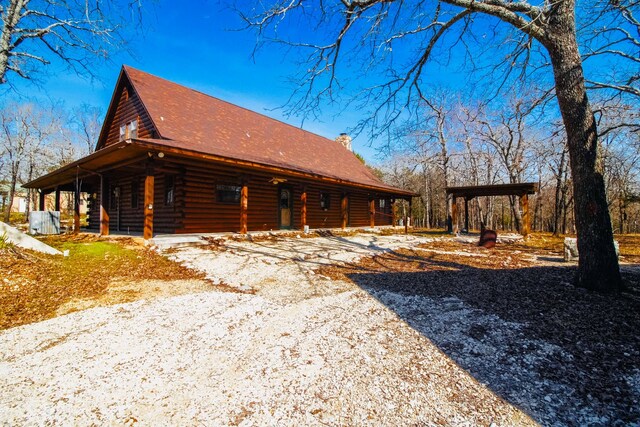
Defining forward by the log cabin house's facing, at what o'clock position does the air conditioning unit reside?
The air conditioning unit is roughly at 3 o'clock from the log cabin house.

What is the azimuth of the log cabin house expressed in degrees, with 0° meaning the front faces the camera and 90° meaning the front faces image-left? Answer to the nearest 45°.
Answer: approximately 315°

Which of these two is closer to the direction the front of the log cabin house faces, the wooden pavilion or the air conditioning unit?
the wooden pavilion

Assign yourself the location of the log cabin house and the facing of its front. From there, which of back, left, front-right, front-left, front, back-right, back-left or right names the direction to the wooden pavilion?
front-left
